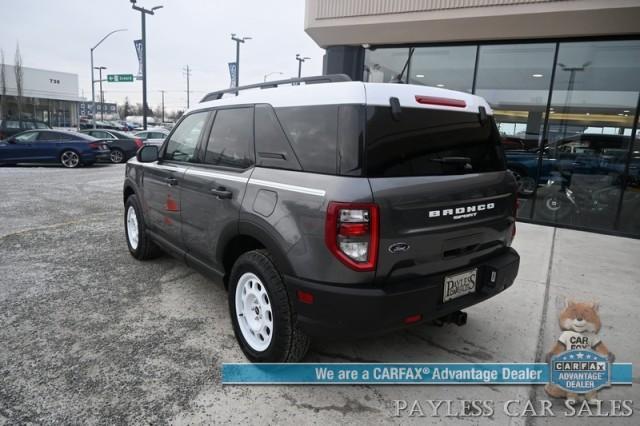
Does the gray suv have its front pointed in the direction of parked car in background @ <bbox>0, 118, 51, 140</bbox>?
yes

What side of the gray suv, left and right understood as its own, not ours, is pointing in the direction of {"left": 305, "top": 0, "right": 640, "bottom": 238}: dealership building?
right

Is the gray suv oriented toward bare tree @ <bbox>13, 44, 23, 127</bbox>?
yes

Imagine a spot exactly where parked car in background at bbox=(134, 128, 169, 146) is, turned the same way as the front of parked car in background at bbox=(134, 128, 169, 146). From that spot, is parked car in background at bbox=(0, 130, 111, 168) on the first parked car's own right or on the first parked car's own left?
on the first parked car's own left

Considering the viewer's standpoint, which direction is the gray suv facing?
facing away from the viewer and to the left of the viewer

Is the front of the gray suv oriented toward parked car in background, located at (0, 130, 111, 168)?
yes

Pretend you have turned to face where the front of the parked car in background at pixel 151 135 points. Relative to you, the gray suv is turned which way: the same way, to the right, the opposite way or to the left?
to the right

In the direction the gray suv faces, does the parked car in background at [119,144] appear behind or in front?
in front

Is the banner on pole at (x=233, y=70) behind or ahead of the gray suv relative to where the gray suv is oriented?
ahead

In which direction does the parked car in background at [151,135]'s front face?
to the viewer's left

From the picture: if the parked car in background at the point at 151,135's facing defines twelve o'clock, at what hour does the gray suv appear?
The gray suv is roughly at 9 o'clock from the parked car in background.

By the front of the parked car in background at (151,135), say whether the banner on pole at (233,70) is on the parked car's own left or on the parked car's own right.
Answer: on the parked car's own right

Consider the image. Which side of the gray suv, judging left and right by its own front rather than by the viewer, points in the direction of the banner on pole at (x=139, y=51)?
front

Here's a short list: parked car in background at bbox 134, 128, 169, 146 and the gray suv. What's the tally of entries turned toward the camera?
0

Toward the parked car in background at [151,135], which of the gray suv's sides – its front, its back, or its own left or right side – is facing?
front
